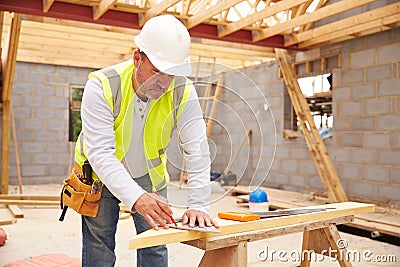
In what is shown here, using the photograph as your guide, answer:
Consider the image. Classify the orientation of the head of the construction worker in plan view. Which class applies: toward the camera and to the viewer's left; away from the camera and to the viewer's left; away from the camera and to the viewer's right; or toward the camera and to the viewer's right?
toward the camera and to the viewer's right

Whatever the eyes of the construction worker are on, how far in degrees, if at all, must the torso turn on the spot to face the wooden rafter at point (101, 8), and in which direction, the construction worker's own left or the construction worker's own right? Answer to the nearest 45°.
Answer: approximately 135° to the construction worker's own left

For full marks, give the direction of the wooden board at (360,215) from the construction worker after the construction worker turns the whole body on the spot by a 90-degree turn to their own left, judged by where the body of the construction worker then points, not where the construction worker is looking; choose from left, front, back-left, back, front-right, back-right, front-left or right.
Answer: front

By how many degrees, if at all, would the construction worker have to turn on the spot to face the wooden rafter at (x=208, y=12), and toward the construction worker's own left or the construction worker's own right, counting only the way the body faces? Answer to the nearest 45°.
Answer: approximately 135° to the construction worker's own left

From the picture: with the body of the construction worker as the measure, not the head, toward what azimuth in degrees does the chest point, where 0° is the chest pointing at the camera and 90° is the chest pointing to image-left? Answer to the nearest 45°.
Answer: approximately 315°

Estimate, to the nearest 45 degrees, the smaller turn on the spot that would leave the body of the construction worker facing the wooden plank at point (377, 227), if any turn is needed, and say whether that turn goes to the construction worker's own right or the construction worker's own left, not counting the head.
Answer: approximately 90° to the construction worker's own left

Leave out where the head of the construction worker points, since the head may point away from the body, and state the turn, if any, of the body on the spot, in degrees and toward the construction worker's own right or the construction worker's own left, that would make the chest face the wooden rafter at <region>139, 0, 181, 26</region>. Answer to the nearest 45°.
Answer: approximately 135° to the construction worker's own left
